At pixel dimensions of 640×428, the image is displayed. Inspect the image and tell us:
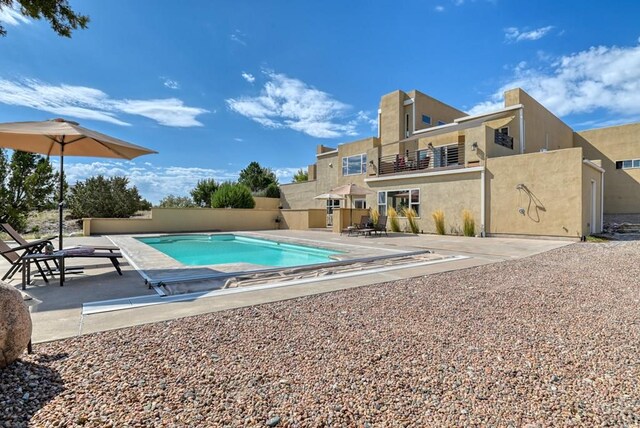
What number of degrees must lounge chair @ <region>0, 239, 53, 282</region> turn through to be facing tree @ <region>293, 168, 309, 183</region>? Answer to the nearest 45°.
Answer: approximately 45° to its left

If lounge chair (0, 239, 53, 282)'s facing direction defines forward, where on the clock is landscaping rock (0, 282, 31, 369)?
The landscaping rock is roughly at 3 o'clock from the lounge chair.

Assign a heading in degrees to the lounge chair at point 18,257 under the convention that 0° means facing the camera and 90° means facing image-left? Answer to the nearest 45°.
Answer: approximately 270°

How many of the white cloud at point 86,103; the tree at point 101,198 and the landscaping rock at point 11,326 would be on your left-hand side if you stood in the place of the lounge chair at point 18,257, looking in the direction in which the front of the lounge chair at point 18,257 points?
2

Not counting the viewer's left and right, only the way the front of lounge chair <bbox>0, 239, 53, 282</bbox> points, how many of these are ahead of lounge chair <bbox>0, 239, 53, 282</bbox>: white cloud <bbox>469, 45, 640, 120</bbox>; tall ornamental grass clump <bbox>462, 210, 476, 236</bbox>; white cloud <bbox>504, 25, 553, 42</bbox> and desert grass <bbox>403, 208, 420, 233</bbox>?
4

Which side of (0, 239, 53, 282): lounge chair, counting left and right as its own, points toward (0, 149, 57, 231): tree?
left

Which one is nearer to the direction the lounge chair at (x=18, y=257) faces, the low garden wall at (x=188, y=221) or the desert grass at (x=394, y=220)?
the desert grass

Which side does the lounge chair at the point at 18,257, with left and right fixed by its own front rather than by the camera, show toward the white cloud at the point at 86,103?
left

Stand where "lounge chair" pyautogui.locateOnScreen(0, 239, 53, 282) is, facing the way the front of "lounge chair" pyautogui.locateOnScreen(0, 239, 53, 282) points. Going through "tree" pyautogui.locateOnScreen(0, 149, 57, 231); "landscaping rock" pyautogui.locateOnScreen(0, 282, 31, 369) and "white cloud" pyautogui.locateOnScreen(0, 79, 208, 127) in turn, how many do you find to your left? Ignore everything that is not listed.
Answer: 2

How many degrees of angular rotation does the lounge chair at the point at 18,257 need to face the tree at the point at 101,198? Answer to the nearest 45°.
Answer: approximately 90° to its left

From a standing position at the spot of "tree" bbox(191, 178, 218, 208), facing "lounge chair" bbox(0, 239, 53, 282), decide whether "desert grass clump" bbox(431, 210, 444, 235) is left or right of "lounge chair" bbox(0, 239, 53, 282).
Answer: left
